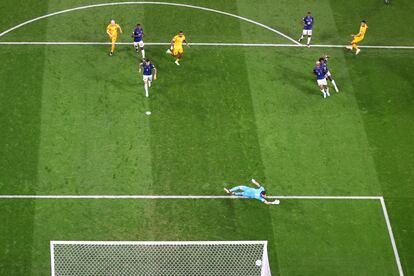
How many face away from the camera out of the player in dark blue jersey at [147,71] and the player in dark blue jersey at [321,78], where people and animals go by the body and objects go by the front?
0

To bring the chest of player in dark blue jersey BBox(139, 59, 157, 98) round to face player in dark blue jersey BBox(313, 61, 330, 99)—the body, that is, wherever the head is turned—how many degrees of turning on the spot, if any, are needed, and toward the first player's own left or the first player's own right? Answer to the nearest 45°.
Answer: approximately 90° to the first player's own left

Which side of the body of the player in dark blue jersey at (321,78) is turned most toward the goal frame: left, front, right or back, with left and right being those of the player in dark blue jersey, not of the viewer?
front

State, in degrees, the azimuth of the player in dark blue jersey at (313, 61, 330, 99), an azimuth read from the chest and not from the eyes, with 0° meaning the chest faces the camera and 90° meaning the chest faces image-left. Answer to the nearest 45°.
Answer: approximately 45°

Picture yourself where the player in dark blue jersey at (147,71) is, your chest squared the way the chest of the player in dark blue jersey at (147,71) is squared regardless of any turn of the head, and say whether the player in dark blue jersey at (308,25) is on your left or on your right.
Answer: on your left

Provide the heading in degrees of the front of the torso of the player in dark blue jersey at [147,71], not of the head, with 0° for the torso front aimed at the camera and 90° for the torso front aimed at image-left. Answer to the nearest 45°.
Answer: approximately 0°

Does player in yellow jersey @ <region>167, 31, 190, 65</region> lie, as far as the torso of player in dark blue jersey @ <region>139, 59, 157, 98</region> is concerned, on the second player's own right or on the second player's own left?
on the second player's own left
